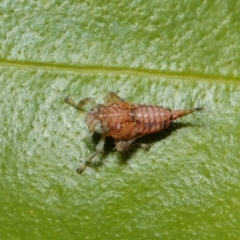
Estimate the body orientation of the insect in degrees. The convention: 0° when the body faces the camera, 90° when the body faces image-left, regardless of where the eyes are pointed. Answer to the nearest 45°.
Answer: approximately 90°
